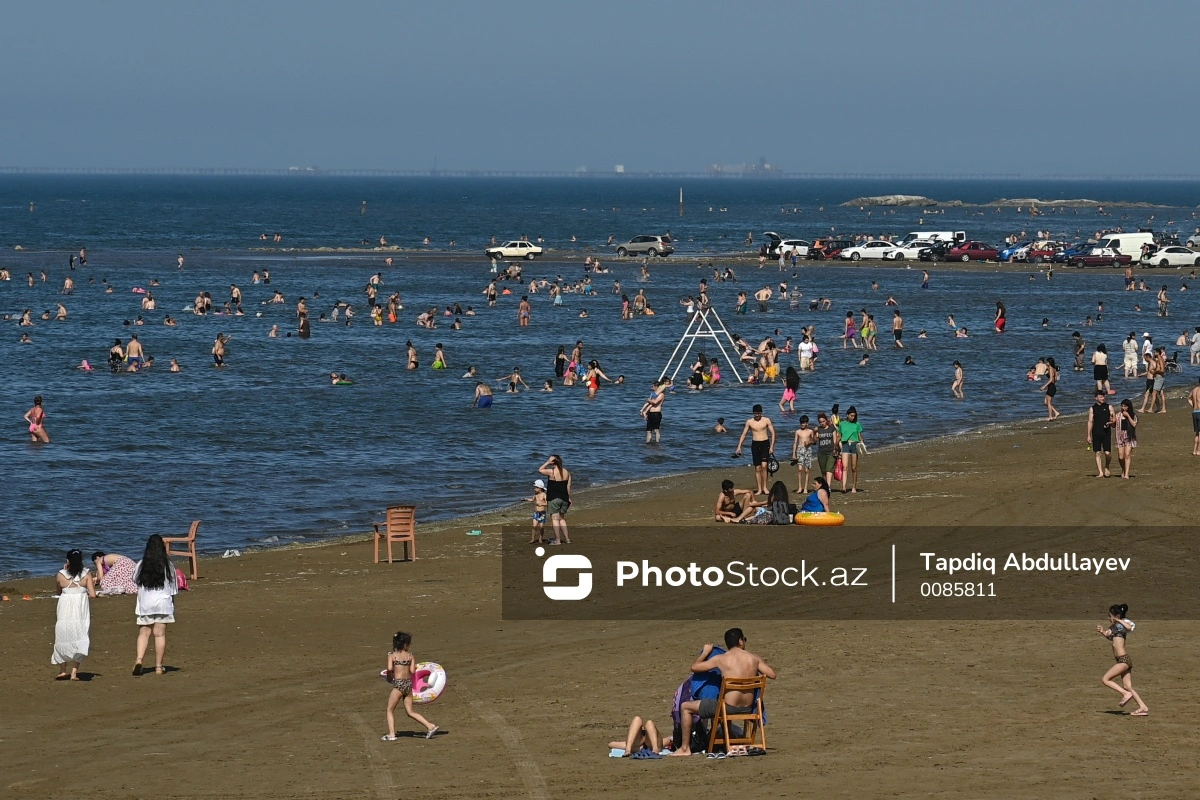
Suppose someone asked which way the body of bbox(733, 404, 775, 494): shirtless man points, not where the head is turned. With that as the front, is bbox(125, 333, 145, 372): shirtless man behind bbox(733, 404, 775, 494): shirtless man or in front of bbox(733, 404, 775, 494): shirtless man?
behind

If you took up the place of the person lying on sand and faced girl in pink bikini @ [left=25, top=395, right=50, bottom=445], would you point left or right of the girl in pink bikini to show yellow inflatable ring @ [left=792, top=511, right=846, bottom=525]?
right

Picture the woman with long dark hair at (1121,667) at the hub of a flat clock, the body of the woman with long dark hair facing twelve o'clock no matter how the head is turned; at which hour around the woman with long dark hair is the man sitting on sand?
The man sitting on sand is roughly at 2 o'clock from the woman with long dark hair.

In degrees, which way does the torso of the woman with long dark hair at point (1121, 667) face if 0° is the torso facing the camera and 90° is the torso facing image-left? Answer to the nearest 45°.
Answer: approximately 90°
